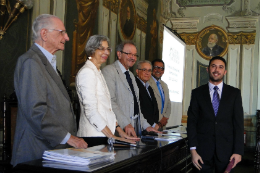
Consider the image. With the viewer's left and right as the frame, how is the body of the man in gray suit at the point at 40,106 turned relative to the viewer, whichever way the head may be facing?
facing to the right of the viewer

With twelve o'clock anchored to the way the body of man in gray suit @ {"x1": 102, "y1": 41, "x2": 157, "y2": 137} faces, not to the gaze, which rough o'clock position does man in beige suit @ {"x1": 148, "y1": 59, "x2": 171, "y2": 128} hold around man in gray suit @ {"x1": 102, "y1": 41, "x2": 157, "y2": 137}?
man in beige suit @ {"x1": 148, "y1": 59, "x2": 171, "y2": 128} is roughly at 8 o'clock from man in gray suit @ {"x1": 102, "y1": 41, "x2": 157, "y2": 137}.

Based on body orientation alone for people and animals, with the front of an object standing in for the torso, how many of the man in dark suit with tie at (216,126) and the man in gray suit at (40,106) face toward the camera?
1

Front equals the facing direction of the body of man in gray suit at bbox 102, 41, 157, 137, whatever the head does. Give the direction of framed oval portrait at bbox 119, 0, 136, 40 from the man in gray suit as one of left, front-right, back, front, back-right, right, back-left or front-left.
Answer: back-left

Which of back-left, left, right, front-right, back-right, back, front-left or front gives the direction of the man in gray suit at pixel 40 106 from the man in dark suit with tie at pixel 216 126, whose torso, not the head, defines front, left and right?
front-right

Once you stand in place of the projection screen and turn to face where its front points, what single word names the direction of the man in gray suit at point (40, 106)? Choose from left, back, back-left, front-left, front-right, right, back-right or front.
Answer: front-right

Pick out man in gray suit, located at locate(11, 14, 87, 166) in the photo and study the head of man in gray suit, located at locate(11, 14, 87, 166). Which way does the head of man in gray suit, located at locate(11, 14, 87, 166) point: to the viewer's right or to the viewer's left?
to the viewer's right

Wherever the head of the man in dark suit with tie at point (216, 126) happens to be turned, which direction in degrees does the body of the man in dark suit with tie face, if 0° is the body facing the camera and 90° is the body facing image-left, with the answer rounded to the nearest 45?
approximately 0°

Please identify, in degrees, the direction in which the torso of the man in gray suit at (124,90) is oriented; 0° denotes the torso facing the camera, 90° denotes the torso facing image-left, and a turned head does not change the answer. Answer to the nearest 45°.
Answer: approximately 315°

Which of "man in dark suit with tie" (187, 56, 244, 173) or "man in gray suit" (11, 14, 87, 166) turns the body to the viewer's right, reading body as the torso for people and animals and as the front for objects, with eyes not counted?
the man in gray suit
